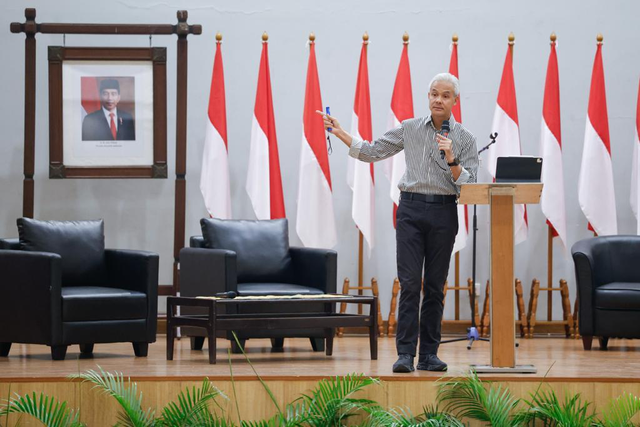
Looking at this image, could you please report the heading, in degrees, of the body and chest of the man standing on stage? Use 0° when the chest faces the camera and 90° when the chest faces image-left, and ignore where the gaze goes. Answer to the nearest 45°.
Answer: approximately 0°

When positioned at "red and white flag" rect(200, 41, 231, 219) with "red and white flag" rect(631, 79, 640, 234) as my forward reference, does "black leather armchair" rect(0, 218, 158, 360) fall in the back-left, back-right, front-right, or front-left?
back-right

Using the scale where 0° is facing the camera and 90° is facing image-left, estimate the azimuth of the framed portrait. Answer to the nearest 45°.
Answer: approximately 0°

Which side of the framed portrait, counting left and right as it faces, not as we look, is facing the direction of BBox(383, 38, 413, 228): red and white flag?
left

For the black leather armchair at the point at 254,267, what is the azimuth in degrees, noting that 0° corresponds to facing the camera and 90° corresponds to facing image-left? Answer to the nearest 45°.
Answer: approximately 315°

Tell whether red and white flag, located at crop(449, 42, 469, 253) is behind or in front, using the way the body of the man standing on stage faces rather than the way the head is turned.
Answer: behind

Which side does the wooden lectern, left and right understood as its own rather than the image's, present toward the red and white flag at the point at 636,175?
back

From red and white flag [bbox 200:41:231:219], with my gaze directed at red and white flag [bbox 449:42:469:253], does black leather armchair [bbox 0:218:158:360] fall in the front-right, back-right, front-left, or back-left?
back-right

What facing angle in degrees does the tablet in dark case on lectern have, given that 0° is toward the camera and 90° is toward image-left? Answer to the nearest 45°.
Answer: approximately 180°
